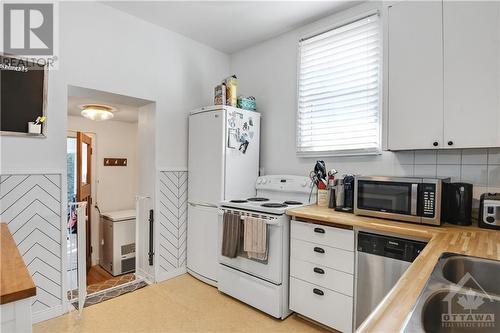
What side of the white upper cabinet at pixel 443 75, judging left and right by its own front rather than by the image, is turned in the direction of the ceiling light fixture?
right

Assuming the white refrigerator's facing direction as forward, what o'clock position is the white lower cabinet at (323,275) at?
The white lower cabinet is roughly at 9 o'clock from the white refrigerator.

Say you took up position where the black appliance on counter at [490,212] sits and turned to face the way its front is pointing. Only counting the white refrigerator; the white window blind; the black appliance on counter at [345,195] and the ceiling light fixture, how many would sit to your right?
4

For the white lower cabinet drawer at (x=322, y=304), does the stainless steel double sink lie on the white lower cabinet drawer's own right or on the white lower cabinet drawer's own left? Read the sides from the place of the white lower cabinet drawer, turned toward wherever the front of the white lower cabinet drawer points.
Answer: on the white lower cabinet drawer's own left

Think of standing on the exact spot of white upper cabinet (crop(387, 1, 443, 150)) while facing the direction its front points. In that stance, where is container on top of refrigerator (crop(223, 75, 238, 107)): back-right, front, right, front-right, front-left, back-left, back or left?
right

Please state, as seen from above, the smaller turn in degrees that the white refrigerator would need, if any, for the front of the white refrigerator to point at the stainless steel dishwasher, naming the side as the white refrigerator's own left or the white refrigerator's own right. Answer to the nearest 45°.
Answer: approximately 90° to the white refrigerator's own left

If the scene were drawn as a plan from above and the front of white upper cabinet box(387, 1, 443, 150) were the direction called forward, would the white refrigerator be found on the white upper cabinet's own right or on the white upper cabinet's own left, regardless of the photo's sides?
on the white upper cabinet's own right

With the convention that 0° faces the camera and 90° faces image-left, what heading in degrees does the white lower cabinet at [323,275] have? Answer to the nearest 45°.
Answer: approximately 45°
